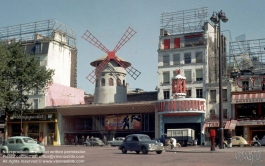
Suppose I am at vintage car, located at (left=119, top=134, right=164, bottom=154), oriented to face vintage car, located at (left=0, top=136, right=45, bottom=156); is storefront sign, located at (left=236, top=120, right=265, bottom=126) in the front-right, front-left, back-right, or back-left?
back-right

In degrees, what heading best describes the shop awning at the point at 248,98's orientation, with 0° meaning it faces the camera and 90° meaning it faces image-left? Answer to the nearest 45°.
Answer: approximately 0°

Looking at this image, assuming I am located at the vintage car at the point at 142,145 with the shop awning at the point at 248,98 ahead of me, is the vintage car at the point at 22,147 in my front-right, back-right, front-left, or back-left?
back-left

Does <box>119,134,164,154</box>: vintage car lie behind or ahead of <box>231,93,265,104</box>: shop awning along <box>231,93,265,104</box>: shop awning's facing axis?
ahead

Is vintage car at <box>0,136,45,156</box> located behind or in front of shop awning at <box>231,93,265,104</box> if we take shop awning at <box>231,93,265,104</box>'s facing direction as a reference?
in front
